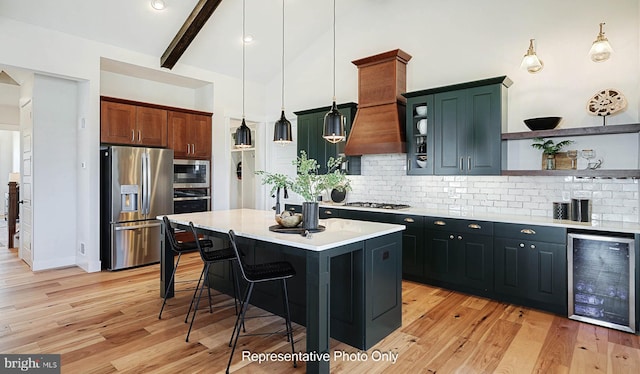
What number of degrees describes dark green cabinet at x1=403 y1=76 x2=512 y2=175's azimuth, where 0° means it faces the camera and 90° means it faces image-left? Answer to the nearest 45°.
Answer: approximately 45°

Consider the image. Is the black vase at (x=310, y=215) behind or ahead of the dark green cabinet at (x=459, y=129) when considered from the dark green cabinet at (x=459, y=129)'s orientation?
ahead

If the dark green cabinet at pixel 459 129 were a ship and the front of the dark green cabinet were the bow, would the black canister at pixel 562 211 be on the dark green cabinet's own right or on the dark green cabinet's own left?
on the dark green cabinet's own left

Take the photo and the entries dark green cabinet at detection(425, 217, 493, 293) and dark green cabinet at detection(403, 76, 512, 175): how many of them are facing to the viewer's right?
0

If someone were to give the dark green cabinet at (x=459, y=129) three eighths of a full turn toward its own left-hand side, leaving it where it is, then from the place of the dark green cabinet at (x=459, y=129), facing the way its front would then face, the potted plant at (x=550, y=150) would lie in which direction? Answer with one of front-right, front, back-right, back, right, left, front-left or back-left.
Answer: front

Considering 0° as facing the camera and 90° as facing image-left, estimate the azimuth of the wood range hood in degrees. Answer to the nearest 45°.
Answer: approximately 45°
